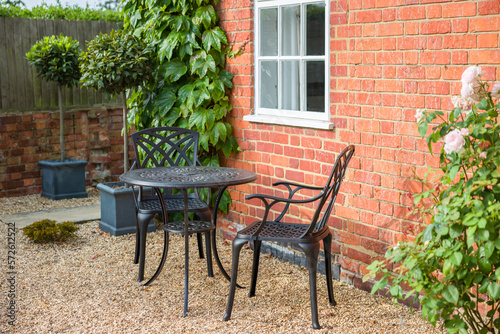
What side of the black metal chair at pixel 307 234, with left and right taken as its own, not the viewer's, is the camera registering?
left

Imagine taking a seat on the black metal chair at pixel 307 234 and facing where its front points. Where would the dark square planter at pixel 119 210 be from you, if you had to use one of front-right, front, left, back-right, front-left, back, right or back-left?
front-right

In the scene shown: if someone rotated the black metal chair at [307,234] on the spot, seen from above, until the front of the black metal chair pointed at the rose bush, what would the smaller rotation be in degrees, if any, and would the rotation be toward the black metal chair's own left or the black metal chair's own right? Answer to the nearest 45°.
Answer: approximately 135° to the black metal chair's own left

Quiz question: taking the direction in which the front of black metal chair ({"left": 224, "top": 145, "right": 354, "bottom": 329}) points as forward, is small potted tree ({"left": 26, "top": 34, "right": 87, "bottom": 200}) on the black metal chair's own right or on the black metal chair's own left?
on the black metal chair's own right

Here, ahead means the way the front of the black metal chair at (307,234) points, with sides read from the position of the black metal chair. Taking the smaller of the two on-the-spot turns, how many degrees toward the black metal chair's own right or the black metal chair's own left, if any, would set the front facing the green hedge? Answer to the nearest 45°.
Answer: approximately 45° to the black metal chair's own right

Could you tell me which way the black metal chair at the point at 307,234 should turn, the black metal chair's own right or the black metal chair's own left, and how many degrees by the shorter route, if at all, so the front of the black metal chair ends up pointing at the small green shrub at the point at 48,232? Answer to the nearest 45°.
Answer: approximately 45° to the black metal chair's own right

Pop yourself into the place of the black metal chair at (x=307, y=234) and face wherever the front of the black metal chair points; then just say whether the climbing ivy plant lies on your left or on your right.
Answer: on your right

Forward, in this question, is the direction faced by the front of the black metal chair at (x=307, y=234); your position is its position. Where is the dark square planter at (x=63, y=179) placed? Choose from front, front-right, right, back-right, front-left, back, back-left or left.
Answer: front-right

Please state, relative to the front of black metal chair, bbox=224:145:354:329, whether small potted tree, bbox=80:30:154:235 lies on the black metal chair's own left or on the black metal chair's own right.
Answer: on the black metal chair's own right
